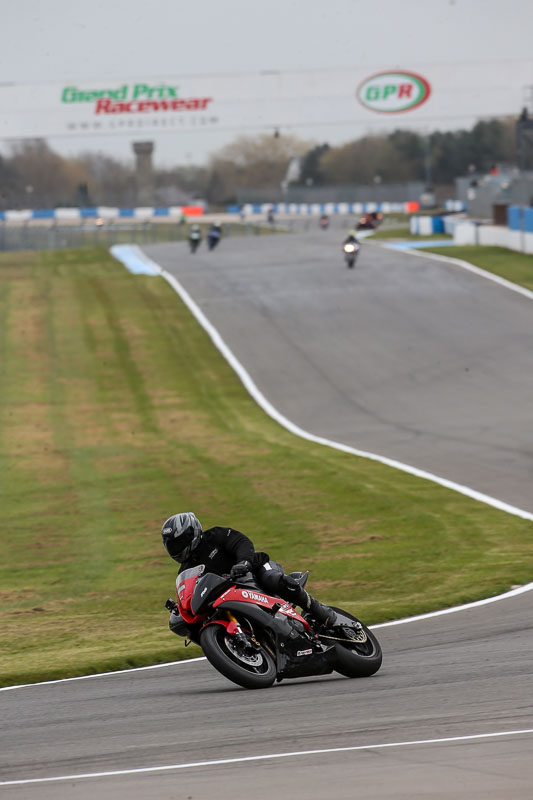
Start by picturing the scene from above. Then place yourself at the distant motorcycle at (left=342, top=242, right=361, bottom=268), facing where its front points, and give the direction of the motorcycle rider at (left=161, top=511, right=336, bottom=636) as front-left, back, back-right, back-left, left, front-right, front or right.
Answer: front

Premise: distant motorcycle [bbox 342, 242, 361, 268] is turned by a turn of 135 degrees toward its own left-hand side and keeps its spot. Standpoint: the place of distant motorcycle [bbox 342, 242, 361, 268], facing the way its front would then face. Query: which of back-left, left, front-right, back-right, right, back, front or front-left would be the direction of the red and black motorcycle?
back-right

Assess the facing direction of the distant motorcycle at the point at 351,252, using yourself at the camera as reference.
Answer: facing the viewer
